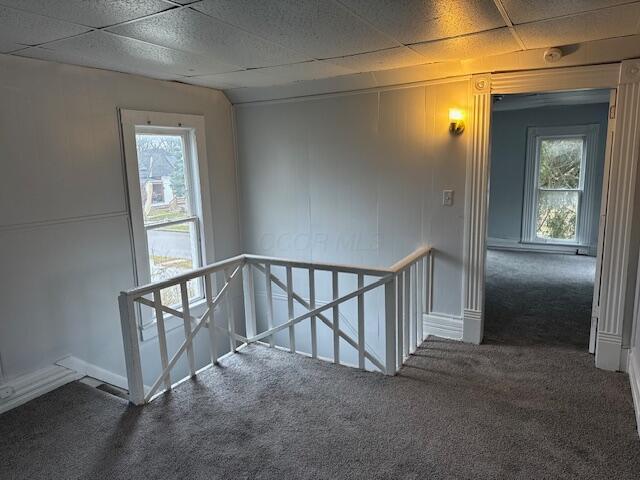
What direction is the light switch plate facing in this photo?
toward the camera

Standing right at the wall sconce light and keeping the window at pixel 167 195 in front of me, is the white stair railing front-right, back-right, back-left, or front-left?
front-left

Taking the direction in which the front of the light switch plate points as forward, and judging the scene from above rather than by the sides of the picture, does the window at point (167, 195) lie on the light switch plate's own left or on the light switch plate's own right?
on the light switch plate's own right

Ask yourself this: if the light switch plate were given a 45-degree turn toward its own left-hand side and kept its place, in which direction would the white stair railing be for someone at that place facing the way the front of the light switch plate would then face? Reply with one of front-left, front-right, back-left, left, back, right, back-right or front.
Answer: right
